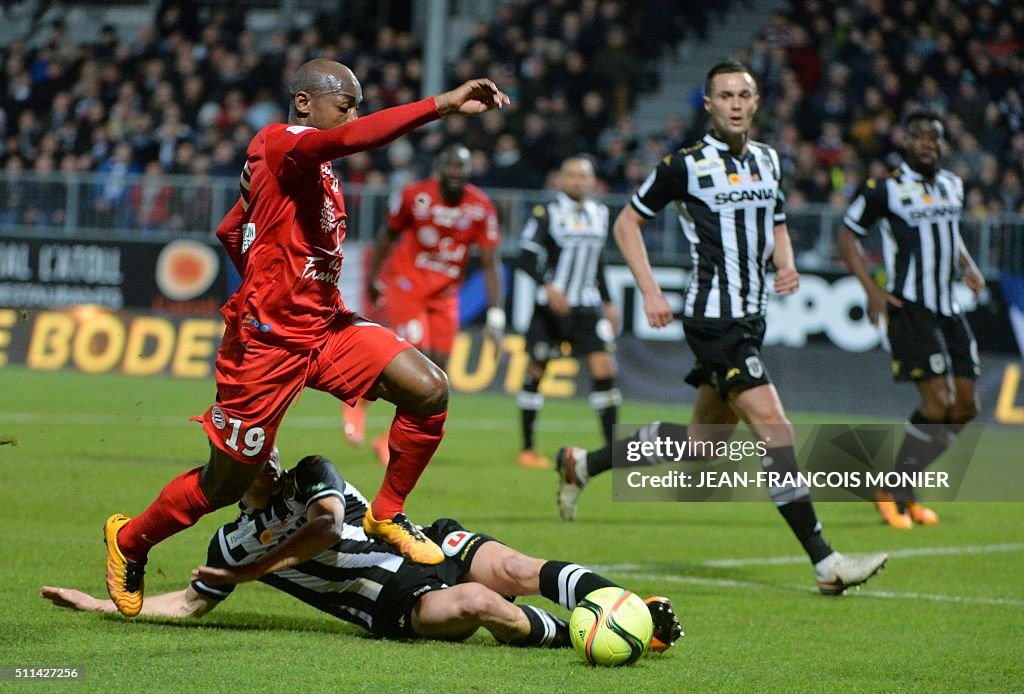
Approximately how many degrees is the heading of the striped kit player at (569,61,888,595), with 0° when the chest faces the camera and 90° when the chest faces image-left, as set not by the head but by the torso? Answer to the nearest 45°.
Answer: approximately 315°

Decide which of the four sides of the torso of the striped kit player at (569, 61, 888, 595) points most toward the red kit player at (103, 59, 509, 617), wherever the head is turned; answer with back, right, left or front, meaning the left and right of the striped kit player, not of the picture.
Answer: right

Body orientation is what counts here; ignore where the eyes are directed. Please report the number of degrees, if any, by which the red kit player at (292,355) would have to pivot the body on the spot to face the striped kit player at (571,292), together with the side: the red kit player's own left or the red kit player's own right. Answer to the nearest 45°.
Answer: approximately 90° to the red kit player's own left

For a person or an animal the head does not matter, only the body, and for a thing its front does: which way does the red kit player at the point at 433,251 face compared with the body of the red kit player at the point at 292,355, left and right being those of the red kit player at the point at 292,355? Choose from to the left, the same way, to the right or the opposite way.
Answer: to the right

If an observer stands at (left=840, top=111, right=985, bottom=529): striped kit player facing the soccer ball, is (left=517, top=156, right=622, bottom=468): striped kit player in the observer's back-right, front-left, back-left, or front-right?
back-right

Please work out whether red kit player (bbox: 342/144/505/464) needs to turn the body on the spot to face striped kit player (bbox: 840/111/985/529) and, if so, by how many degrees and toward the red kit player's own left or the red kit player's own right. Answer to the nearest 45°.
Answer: approximately 45° to the red kit player's own left

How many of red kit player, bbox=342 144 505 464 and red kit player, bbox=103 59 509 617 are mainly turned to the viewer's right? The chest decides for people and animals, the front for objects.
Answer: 1

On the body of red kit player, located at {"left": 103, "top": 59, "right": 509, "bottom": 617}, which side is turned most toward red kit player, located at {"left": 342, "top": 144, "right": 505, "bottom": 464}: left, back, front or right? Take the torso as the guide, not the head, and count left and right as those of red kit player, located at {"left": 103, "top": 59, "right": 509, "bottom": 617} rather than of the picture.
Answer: left

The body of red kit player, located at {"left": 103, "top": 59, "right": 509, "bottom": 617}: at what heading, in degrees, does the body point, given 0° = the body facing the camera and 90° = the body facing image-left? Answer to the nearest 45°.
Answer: approximately 270°
